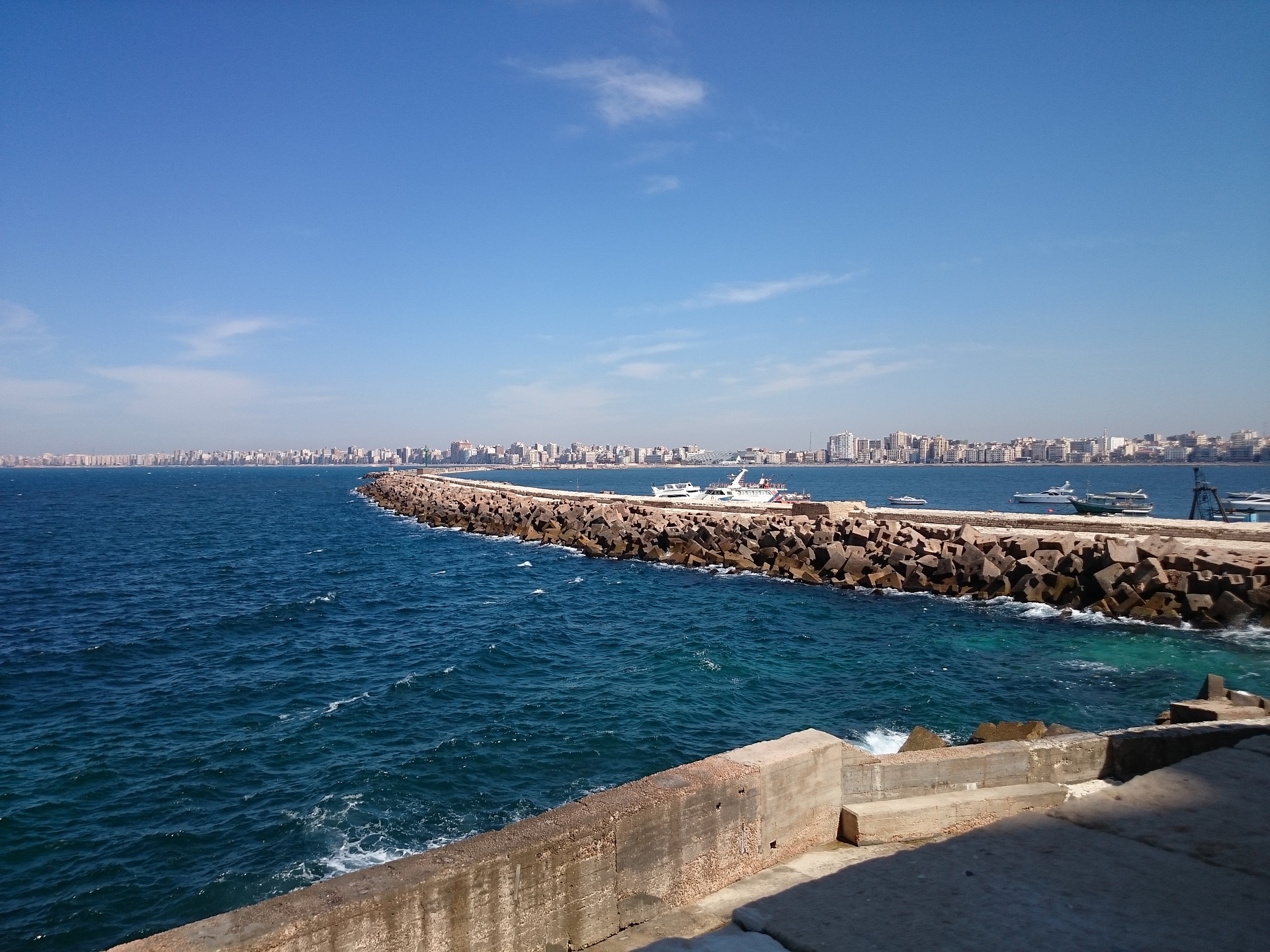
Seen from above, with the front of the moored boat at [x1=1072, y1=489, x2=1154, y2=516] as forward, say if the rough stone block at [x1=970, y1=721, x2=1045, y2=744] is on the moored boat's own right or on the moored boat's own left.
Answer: on the moored boat's own left

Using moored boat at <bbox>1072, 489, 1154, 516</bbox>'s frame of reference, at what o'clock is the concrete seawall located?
The concrete seawall is roughly at 9 o'clock from the moored boat.

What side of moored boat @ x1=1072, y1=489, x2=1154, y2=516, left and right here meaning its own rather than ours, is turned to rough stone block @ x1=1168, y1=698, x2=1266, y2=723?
left

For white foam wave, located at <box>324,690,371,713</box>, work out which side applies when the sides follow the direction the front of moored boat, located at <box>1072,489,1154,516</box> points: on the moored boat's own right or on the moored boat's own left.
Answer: on the moored boat's own left

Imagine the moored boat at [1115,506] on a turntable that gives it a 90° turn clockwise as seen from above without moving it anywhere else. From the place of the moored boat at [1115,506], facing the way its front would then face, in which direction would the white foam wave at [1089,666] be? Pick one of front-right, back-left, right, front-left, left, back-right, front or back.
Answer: back

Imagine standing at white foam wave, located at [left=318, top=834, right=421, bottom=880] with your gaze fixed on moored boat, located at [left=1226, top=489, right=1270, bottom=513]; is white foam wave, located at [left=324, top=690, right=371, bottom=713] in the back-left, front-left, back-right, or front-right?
front-left

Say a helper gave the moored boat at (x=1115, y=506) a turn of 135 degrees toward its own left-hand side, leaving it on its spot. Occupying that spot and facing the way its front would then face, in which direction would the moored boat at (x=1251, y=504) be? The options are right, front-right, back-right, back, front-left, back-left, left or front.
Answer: left

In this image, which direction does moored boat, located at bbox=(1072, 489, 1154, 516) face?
to the viewer's left

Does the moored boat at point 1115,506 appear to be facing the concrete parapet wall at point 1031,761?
no
